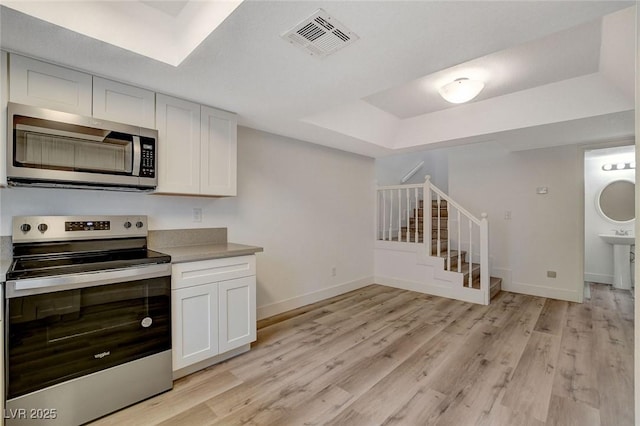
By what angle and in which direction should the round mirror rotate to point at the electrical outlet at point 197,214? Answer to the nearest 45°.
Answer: approximately 45° to its right

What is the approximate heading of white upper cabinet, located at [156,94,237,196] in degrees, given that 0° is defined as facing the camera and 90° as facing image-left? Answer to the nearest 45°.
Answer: approximately 315°

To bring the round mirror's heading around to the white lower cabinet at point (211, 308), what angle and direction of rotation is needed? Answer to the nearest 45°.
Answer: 0° — it already faces it

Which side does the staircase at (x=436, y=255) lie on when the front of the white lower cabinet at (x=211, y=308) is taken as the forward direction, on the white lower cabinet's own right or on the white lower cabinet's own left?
on the white lower cabinet's own left

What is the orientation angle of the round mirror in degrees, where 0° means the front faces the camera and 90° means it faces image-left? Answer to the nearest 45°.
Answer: approximately 0°
